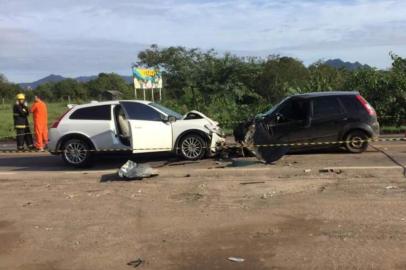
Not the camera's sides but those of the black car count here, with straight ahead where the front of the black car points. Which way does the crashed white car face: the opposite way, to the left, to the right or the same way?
the opposite way

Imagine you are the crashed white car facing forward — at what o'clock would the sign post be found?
The sign post is roughly at 9 o'clock from the crashed white car.

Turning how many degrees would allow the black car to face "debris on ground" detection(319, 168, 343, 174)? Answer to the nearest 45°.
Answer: approximately 90° to its left

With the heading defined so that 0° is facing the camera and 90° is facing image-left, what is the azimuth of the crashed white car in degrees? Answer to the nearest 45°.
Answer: approximately 270°

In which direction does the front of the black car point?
to the viewer's left

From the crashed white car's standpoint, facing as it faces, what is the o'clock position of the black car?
The black car is roughly at 12 o'clock from the crashed white car.

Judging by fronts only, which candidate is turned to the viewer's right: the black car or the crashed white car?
the crashed white car

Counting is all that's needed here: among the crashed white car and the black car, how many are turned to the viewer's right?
1
